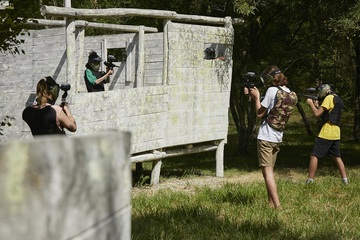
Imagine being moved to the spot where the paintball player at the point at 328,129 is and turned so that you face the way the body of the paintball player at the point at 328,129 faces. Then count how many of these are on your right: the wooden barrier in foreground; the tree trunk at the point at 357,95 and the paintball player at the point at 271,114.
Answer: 1

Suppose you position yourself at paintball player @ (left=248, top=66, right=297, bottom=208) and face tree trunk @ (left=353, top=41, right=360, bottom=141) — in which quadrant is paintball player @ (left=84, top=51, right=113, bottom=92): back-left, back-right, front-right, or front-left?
front-left

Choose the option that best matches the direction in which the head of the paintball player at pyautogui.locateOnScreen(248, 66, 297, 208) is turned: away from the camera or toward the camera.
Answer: away from the camera

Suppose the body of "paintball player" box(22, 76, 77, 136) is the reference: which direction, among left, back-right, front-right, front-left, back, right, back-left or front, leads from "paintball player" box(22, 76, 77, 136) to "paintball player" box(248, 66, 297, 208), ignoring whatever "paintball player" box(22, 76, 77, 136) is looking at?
front-right

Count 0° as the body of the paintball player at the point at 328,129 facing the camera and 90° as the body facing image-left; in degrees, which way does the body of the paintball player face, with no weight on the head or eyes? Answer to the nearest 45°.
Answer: approximately 90°

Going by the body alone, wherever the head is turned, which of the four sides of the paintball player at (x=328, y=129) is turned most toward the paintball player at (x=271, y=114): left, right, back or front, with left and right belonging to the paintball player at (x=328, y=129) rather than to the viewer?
left

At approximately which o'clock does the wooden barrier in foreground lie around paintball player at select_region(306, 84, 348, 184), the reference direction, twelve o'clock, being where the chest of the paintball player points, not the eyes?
The wooden barrier in foreground is roughly at 9 o'clock from the paintball player.

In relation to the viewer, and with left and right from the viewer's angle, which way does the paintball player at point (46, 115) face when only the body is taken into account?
facing away from the viewer and to the right of the viewer

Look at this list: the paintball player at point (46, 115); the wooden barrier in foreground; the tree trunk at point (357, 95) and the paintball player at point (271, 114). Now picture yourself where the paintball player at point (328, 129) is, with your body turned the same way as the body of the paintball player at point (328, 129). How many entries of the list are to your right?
1

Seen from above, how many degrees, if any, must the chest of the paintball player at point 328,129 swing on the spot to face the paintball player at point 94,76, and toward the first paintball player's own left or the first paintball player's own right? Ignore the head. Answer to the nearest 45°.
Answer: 0° — they already face them

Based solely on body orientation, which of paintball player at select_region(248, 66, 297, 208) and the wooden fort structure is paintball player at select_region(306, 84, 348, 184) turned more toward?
the wooden fort structure

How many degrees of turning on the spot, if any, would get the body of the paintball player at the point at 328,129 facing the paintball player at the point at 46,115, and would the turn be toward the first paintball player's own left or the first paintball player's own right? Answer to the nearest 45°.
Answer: approximately 45° to the first paintball player's own left

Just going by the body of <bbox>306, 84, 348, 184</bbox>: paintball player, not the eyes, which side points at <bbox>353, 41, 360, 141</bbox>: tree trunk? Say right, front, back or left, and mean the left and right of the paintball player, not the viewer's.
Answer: right
